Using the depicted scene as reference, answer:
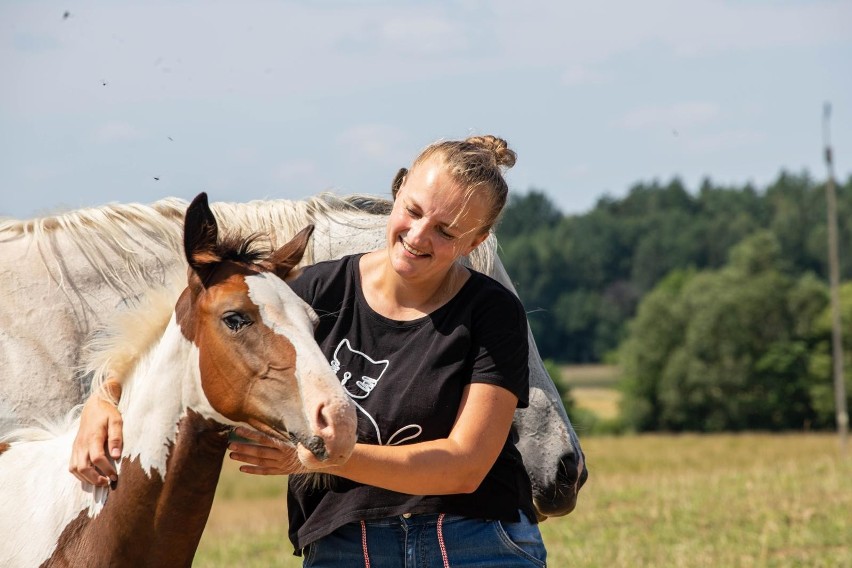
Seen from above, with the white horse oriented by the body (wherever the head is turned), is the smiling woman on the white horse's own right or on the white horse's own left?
on the white horse's own right

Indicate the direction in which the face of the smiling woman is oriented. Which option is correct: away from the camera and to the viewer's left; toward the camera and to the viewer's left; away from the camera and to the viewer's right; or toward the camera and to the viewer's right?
toward the camera and to the viewer's left

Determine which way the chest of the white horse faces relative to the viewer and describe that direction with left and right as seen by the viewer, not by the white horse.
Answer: facing to the right of the viewer

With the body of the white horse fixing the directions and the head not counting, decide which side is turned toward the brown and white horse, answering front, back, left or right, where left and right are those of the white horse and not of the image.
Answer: right
